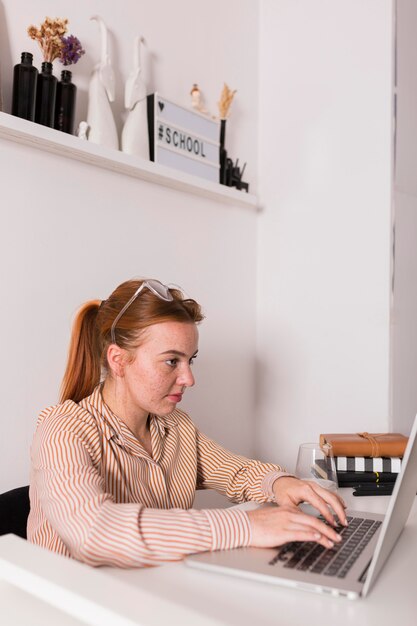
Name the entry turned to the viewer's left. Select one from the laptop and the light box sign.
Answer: the laptop

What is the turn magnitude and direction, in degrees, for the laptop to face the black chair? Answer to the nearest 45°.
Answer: approximately 45° to its right

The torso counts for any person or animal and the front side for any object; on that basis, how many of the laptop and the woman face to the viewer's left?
1

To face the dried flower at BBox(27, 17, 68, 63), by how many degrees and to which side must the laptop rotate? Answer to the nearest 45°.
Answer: approximately 45° to its right

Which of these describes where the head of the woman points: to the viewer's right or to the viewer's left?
to the viewer's right

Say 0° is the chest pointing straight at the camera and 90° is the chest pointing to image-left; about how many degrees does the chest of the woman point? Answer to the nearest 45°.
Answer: approximately 315°

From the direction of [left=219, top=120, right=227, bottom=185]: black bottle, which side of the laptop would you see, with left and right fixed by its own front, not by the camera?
right

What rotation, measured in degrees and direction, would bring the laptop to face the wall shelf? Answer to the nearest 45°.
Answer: approximately 45° to its right

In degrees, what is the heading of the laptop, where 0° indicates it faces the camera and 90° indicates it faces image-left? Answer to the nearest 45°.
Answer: approximately 90°

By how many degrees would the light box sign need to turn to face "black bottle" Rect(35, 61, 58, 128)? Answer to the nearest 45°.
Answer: approximately 90° to its right
